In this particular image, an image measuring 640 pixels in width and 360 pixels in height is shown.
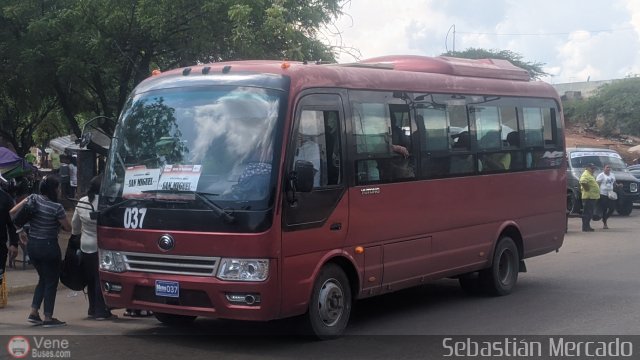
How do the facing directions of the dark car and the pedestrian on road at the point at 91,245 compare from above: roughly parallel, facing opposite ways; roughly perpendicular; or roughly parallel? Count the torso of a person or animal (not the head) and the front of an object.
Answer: roughly perpendicular

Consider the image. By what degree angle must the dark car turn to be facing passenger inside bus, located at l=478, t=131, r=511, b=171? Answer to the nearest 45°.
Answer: approximately 45° to its right

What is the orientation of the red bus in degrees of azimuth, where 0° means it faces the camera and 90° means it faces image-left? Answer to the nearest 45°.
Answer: approximately 45°

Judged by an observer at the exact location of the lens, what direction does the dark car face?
facing the viewer and to the right of the viewer

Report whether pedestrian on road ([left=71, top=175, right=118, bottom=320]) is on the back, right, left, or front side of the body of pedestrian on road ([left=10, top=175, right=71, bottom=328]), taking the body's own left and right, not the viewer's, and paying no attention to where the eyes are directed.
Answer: front

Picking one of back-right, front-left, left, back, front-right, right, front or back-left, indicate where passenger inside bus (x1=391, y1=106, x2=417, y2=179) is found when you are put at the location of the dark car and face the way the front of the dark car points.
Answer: front-right

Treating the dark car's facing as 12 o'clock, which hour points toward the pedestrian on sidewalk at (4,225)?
The pedestrian on sidewalk is roughly at 2 o'clock from the dark car.
